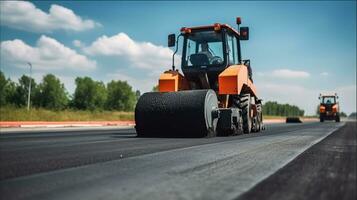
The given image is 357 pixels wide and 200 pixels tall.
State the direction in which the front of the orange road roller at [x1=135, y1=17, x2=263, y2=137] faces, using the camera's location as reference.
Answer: facing the viewer and to the left of the viewer

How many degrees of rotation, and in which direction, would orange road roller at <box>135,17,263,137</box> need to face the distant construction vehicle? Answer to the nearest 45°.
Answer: approximately 180°
